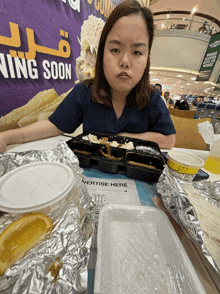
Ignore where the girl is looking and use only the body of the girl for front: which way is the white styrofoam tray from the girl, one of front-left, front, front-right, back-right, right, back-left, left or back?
front

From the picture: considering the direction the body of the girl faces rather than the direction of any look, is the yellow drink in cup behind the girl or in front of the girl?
in front

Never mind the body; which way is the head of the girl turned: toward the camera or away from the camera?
toward the camera

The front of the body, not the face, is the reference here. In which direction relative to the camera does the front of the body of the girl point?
toward the camera

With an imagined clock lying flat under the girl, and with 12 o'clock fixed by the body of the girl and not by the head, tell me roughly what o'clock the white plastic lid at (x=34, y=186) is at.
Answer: The white plastic lid is roughly at 1 o'clock from the girl.

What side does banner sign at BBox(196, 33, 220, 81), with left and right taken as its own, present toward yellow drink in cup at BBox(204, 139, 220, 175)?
front

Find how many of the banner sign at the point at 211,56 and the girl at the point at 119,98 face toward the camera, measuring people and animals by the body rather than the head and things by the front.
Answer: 2

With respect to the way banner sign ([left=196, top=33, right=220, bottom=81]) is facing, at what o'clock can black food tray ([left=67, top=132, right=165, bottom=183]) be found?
The black food tray is roughly at 12 o'clock from the banner sign.

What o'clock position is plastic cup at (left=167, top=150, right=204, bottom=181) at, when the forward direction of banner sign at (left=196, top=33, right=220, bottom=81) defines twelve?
The plastic cup is roughly at 12 o'clock from the banner sign.

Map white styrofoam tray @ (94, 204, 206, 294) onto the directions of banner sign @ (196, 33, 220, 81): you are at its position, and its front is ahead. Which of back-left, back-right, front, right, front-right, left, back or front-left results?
front

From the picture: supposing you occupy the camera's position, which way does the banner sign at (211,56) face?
facing the viewer

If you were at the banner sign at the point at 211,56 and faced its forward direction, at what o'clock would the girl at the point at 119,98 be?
The girl is roughly at 12 o'clock from the banner sign.

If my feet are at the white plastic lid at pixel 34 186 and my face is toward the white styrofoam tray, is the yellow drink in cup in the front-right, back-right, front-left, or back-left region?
front-left

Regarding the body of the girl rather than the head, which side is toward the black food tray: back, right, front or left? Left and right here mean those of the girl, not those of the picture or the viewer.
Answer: front
